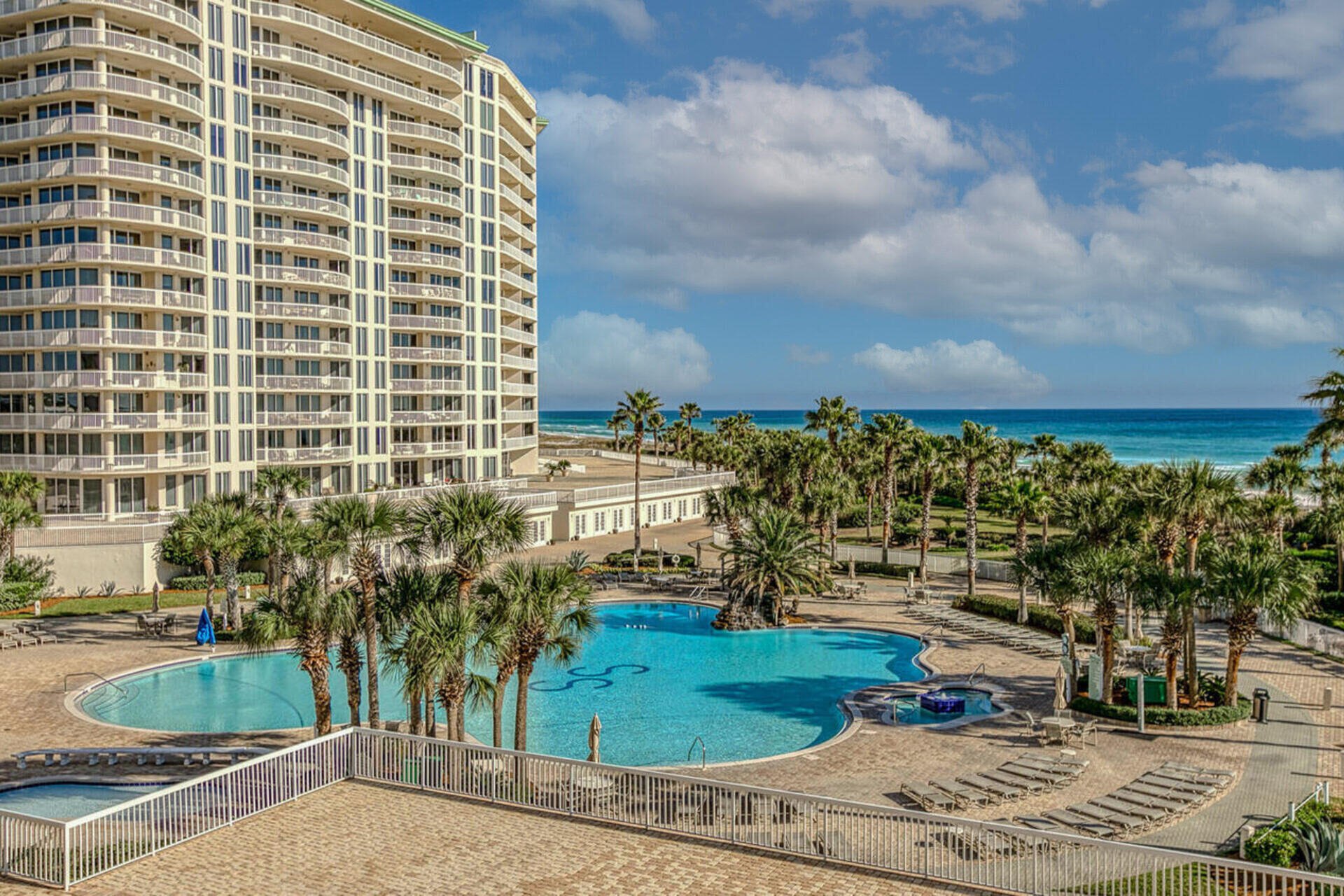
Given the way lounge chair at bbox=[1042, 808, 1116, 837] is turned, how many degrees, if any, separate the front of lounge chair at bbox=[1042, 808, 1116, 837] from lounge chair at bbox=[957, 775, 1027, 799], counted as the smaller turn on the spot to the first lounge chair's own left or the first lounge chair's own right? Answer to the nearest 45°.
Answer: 0° — it already faces it

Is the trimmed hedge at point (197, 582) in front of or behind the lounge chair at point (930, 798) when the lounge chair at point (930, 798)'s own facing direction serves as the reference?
in front

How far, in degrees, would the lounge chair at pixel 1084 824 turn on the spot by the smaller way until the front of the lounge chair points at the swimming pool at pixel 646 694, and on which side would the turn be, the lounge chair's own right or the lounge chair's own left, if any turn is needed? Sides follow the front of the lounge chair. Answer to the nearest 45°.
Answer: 0° — it already faces it

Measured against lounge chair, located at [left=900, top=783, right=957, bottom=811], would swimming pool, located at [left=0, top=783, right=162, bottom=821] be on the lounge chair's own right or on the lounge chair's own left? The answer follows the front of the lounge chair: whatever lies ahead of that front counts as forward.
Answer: on the lounge chair's own left

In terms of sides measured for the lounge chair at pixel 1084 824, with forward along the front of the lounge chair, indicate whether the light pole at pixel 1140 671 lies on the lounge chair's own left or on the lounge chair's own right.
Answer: on the lounge chair's own right

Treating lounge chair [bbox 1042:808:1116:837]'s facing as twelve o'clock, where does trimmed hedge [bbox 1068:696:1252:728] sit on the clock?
The trimmed hedge is roughly at 2 o'clock from the lounge chair.

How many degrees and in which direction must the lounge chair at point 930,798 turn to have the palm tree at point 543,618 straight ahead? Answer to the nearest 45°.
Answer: approximately 45° to its left

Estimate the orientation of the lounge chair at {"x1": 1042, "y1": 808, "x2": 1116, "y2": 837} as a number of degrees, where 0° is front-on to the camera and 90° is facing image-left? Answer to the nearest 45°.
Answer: approximately 135°

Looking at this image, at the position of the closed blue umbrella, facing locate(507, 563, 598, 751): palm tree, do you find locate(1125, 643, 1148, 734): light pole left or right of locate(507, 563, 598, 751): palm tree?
left

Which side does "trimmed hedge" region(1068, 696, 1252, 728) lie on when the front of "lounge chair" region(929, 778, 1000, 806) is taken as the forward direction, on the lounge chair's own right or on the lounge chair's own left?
on the lounge chair's own right
